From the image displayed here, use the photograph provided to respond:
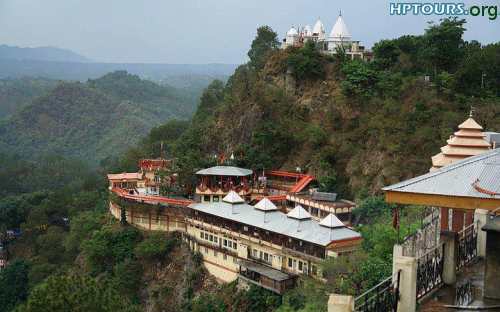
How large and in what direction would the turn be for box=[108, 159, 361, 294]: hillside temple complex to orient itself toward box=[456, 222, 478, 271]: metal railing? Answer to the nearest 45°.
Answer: approximately 45° to its left

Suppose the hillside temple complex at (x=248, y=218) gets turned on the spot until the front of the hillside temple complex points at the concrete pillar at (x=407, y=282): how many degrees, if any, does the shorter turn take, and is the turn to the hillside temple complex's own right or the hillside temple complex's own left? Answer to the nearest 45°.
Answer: approximately 45° to the hillside temple complex's own left

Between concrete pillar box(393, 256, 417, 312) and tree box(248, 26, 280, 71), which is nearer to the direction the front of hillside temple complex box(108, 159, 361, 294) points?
the concrete pillar

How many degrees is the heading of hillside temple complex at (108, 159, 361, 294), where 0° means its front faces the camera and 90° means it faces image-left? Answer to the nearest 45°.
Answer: approximately 45°

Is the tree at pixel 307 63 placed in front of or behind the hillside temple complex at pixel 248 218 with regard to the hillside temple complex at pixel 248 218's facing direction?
behind

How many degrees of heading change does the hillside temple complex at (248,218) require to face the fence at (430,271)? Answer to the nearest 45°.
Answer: approximately 45° to its left

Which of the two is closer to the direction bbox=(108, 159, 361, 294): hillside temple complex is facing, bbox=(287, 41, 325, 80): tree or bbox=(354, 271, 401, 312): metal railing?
the metal railing

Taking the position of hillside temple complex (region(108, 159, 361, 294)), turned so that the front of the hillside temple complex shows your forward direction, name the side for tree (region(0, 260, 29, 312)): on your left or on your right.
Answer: on your right
